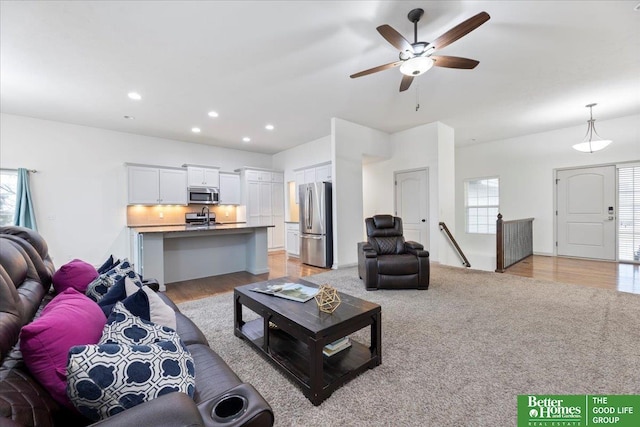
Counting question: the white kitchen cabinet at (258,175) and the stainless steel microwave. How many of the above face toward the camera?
2

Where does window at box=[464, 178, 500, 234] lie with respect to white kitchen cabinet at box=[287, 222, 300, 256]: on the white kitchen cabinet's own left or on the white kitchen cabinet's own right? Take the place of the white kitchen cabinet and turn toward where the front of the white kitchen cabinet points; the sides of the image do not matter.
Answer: on the white kitchen cabinet's own left

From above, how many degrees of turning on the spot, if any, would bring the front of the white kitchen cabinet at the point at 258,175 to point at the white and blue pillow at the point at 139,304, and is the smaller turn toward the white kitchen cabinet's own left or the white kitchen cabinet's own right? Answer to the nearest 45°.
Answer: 0° — it already faces it

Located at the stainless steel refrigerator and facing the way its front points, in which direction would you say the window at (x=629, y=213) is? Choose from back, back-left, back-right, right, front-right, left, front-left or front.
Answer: back-left

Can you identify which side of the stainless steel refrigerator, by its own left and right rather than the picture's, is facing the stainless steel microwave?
right

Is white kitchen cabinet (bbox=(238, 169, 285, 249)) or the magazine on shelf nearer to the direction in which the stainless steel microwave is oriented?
the magazine on shelf

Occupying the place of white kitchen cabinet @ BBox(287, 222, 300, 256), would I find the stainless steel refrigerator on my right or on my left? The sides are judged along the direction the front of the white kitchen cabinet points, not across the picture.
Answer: on my left

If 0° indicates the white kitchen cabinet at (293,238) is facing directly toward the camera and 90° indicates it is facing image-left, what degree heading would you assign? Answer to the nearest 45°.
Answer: approximately 45°
